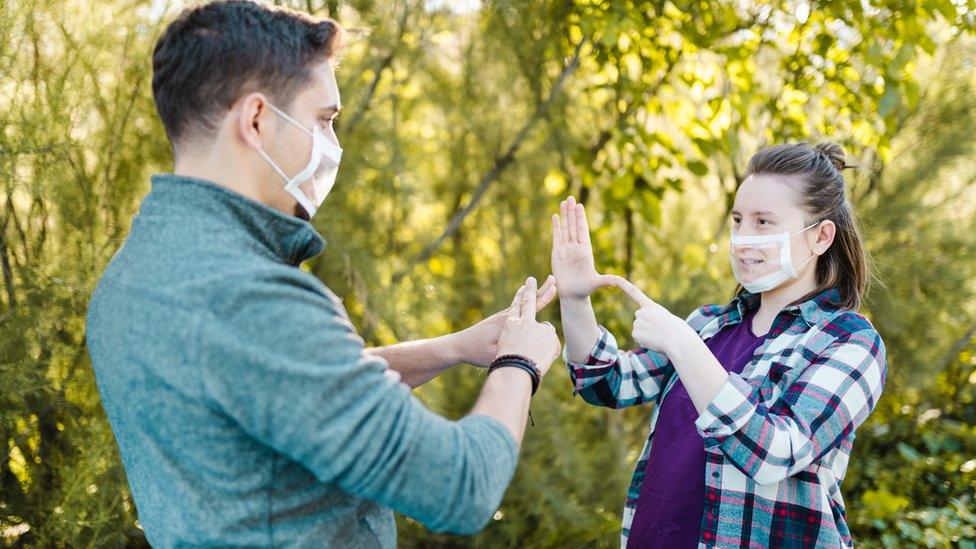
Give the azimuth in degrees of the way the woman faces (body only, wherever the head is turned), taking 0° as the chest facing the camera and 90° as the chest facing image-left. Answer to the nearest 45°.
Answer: approximately 45°

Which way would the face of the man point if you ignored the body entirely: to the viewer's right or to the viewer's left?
to the viewer's right

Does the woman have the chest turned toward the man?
yes

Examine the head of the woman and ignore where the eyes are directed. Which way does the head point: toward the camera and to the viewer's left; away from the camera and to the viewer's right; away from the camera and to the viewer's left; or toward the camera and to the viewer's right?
toward the camera and to the viewer's left
